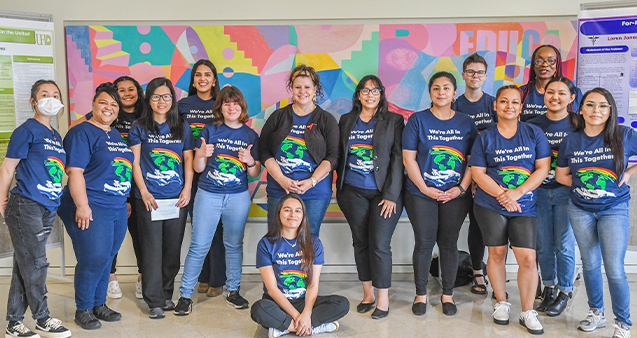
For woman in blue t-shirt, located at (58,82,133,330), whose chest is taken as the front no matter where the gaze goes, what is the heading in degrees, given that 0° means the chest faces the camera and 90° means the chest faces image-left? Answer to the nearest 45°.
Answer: approximately 315°

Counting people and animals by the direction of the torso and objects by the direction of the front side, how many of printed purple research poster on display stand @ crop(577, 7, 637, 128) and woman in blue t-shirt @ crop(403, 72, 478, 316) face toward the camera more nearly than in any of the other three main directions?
2

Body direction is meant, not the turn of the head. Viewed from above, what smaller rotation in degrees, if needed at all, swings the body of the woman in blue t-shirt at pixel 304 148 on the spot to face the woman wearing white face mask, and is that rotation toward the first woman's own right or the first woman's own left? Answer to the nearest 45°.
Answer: approximately 90° to the first woman's own right

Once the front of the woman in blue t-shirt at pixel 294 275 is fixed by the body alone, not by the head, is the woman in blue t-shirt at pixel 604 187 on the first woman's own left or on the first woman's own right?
on the first woman's own left

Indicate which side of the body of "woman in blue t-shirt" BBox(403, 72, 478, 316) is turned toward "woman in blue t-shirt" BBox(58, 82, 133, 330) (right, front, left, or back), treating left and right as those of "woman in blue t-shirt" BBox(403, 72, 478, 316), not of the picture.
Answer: right

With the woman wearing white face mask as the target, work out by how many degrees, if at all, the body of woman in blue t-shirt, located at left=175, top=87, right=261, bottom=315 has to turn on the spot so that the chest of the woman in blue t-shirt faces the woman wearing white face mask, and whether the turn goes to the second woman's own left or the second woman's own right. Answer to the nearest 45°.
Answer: approximately 90° to the second woman's own right
